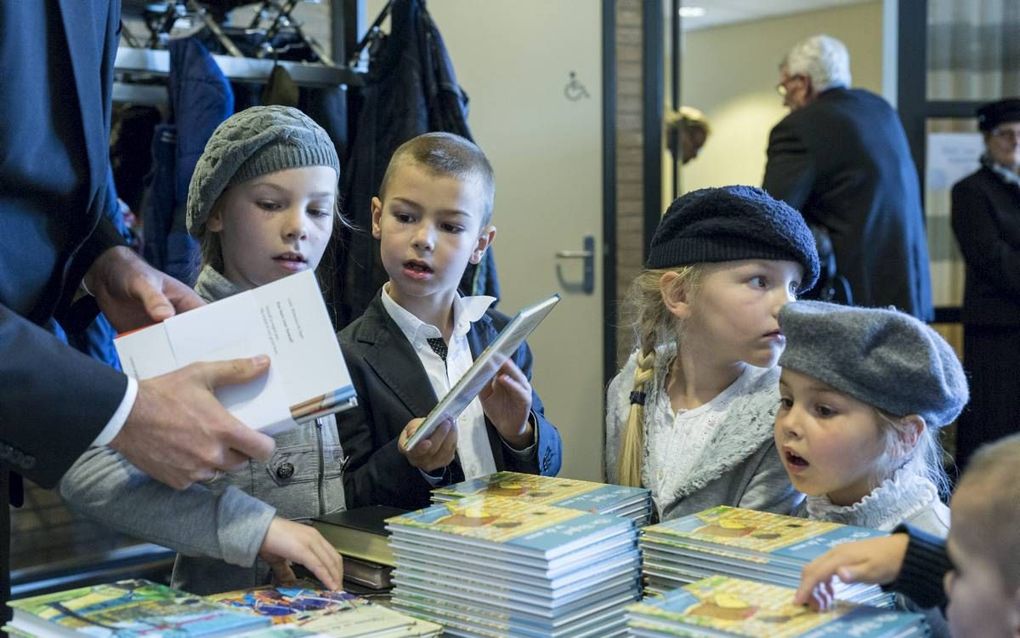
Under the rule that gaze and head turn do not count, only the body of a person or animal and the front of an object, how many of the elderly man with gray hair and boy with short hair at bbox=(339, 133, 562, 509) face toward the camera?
1

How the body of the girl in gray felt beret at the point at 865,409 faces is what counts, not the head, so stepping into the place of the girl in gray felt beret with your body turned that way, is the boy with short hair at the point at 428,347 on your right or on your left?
on your right

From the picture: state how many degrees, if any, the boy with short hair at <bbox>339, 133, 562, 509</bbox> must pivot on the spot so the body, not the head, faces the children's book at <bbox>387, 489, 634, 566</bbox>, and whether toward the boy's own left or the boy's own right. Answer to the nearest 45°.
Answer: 0° — they already face it

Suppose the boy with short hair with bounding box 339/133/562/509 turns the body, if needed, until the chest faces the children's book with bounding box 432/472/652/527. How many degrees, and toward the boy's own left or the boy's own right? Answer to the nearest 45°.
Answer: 0° — they already face it

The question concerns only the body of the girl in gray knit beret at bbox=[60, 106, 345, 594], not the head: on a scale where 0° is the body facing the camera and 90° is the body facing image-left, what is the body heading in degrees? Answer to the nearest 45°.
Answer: approximately 315°

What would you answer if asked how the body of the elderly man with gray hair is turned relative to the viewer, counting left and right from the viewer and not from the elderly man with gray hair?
facing away from the viewer and to the left of the viewer

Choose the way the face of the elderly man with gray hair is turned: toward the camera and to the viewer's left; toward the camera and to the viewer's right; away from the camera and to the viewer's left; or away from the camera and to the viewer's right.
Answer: away from the camera and to the viewer's left

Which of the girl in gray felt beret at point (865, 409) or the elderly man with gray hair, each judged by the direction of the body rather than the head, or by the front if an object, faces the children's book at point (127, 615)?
the girl in gray felt beret
